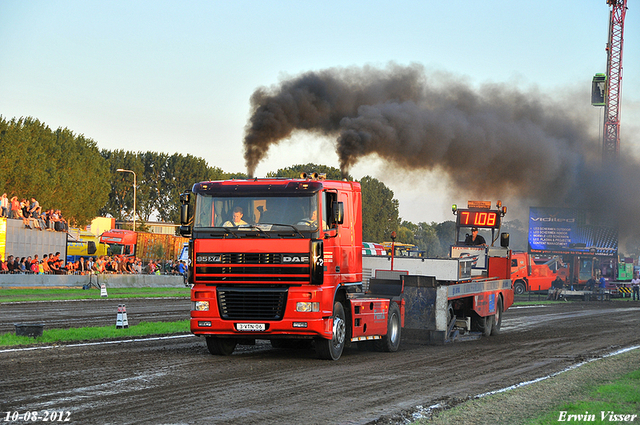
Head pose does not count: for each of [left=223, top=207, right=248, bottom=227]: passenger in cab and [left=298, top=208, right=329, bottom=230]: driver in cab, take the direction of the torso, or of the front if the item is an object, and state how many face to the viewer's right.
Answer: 0

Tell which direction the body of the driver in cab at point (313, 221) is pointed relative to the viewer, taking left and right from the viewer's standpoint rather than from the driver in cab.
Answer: facing the viewer and to the left of the viewer

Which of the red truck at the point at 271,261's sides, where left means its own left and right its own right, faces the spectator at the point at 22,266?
right

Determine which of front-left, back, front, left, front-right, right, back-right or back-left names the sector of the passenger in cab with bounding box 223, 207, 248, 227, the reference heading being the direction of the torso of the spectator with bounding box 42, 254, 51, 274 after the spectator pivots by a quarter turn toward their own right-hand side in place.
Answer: front-left

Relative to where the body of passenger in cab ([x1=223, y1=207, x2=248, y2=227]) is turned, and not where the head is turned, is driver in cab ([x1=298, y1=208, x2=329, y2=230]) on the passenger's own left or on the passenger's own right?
on the passenger's own left

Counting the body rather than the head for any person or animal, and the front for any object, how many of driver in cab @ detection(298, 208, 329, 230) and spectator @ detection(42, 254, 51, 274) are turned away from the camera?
0

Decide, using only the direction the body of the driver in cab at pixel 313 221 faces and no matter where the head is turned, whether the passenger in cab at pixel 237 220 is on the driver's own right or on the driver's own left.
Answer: on the driver's own right

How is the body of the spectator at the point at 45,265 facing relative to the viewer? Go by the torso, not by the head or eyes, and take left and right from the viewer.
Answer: facing the viewer and to the right of the viewer

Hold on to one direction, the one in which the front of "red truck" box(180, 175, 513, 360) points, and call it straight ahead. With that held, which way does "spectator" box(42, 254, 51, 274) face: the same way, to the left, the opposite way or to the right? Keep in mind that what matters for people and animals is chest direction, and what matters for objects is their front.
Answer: to the left

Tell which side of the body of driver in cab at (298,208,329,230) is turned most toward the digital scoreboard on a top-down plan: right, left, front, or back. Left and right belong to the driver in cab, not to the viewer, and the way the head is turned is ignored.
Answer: back

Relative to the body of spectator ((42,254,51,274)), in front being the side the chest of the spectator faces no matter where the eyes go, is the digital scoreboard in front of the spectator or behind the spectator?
in front

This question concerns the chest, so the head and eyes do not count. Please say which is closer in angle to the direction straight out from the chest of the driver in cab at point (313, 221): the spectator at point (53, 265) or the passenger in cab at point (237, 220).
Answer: the passenger in cab

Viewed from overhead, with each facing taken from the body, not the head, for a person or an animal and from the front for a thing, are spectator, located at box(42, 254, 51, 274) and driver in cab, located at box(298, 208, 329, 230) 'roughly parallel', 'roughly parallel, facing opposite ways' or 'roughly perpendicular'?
roughly perpendicular
